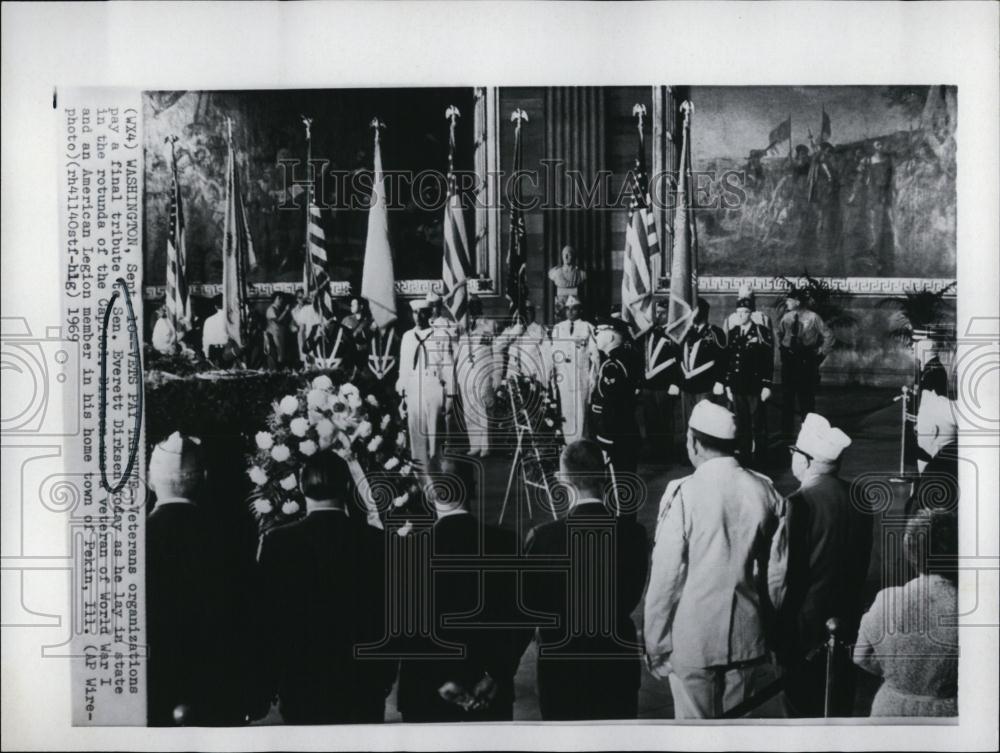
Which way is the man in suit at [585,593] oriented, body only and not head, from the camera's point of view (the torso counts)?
away from the camera

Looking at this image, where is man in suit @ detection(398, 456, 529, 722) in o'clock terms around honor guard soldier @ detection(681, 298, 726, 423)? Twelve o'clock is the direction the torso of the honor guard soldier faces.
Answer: The man in suit is roughly at 1 o'clock from the honor guard soldier.

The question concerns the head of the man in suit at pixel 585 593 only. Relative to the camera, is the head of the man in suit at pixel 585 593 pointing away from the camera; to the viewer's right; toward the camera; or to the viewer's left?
away from the camera
